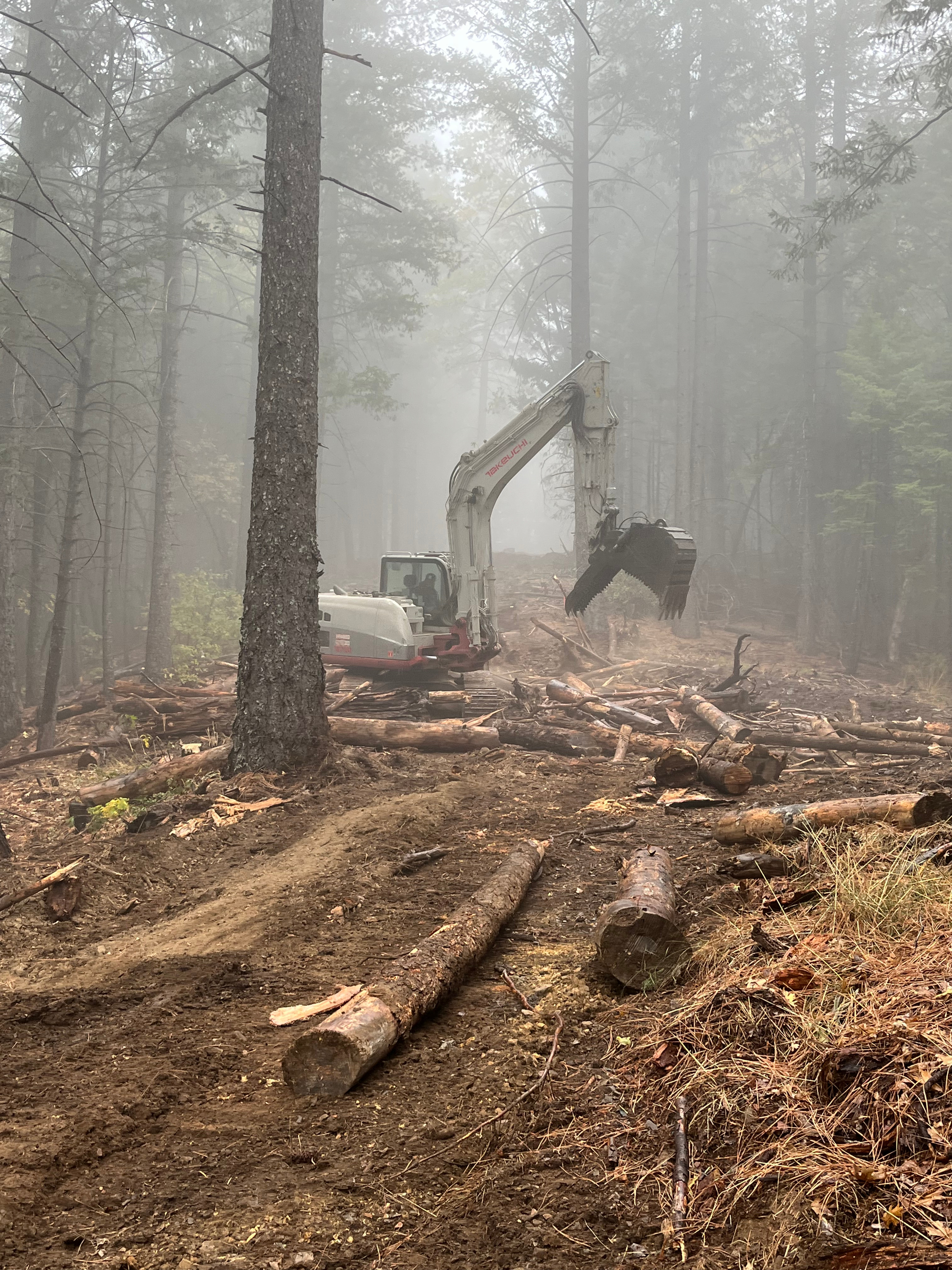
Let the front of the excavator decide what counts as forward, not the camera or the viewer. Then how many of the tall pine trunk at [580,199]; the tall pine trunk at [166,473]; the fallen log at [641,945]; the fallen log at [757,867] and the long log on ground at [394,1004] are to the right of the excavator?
3

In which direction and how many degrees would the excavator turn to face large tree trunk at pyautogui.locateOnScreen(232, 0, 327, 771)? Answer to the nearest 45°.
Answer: approximately 90° to its right

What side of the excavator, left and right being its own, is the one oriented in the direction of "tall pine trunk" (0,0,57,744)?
back

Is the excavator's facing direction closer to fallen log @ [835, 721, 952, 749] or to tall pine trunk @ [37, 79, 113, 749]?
the fallen log

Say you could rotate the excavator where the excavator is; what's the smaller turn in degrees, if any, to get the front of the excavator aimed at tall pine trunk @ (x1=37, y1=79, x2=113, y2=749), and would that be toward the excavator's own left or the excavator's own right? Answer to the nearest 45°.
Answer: approximately 180°

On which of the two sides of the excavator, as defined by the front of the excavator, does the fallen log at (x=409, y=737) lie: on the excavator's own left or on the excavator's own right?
on the excavator's own right

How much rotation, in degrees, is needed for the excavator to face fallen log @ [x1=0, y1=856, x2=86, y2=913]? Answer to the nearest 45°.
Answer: approximately 90° to its right

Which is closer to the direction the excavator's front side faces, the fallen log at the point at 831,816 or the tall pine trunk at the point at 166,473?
the fallen log

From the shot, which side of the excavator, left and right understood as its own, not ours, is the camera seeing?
right

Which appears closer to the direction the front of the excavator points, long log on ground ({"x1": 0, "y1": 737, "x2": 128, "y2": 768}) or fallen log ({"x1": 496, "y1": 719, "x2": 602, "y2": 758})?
the fallen log

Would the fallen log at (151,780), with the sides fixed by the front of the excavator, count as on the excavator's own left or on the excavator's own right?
on the excavator's own right

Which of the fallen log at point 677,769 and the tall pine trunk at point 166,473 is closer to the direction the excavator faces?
the fallen log
